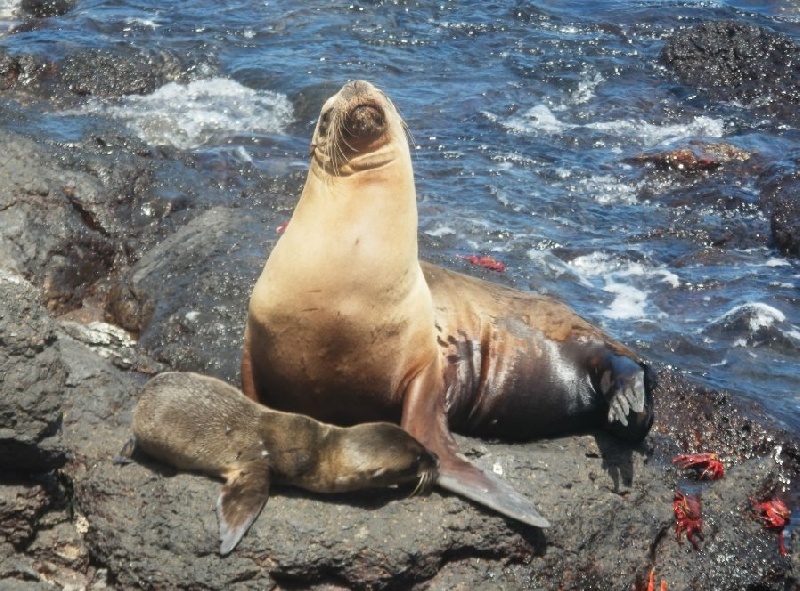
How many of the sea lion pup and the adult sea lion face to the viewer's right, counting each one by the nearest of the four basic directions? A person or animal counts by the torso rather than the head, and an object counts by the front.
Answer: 1

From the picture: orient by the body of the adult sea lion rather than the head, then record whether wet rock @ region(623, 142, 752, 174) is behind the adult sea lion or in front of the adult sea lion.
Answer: behind

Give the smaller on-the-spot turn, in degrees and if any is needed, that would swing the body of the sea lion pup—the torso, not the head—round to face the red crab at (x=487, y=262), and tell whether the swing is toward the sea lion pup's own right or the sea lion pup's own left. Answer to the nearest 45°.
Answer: approximately 45° to the sea lion pup's own left

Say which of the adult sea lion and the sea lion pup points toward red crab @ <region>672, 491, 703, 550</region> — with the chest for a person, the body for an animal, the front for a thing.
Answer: the sea lion pup

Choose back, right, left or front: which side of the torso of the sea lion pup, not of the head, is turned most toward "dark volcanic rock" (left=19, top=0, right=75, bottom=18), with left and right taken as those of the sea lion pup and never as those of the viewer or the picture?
left

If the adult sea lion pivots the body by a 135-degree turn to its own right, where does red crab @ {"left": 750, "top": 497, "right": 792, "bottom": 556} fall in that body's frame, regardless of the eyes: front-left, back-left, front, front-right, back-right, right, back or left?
right

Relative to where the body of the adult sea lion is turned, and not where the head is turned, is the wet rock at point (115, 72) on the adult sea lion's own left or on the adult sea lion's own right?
on the adult sea lion's own right

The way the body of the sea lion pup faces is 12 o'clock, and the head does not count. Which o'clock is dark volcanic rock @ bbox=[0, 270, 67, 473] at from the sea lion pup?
The dark volcanic rock is roughly at 6 o'clock from the sea lion pup.

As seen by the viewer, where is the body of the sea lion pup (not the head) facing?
to the viewer's right

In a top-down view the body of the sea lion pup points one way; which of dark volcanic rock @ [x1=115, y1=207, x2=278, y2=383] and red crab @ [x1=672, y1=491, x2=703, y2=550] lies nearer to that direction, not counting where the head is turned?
the red crab

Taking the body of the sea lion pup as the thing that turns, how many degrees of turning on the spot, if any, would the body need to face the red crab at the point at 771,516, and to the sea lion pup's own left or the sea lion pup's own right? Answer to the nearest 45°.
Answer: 0° — it already faces it

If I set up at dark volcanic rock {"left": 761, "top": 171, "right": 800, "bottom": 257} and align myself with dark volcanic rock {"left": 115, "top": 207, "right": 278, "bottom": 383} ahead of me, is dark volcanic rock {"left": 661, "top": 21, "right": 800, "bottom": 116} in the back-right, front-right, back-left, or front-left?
back-right

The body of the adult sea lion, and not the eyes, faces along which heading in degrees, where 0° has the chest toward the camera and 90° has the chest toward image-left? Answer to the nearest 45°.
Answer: approximately 45°

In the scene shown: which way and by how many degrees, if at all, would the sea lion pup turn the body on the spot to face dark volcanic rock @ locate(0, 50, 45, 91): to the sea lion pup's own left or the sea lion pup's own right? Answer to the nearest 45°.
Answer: approximately 90° to the sea lion pup's own left

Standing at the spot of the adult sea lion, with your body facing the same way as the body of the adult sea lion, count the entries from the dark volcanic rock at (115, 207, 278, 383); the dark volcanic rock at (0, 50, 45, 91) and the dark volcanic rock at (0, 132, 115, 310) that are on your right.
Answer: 3

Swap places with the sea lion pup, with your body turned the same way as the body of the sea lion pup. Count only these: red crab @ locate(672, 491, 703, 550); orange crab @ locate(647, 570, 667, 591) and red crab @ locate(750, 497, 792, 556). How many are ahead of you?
3
